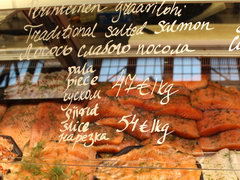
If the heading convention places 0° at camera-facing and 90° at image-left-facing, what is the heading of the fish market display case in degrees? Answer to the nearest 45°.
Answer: approximately 0°
